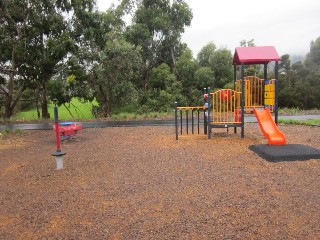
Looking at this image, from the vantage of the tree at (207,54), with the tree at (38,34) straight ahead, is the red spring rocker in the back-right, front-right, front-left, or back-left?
front-left
